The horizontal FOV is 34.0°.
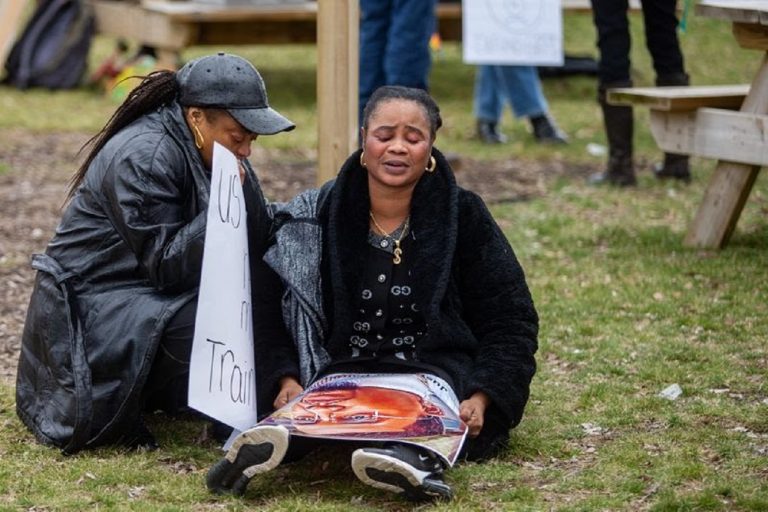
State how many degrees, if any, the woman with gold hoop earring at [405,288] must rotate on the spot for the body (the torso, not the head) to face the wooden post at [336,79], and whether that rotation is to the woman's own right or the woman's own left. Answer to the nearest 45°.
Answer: approximately 180°

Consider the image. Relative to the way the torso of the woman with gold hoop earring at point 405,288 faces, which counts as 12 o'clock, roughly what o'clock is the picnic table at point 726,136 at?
The picnic table is roughly at 7 o'clock from the woman with gold hoop earring.

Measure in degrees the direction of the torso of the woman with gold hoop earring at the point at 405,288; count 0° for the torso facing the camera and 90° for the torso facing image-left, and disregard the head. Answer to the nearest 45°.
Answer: approximately 0°

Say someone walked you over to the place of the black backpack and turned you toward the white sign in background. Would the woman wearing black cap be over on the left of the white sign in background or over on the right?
right

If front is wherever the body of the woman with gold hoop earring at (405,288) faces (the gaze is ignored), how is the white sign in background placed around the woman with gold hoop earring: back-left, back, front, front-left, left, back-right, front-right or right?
back

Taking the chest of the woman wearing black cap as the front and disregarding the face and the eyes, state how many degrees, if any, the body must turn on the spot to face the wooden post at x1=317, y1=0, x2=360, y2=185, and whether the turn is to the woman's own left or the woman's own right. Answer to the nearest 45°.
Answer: approximately 45° to the woman's own left

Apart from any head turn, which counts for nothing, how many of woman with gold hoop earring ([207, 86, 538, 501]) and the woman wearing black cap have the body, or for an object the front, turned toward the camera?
1

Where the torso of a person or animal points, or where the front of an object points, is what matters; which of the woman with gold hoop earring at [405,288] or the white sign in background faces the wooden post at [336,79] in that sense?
the white sign in background

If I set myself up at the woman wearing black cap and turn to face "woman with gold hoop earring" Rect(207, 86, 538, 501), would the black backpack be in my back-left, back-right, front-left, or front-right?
back-left

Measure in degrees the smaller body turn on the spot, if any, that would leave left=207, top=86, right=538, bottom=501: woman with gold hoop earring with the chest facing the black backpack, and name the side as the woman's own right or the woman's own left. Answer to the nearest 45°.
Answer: approximately 180°

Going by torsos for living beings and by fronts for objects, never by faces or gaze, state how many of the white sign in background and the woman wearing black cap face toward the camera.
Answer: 1

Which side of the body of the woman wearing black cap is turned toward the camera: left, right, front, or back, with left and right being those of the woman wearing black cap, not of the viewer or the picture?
right

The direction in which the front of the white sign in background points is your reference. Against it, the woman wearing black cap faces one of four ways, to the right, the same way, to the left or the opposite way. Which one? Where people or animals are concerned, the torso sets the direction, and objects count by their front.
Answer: to the left
